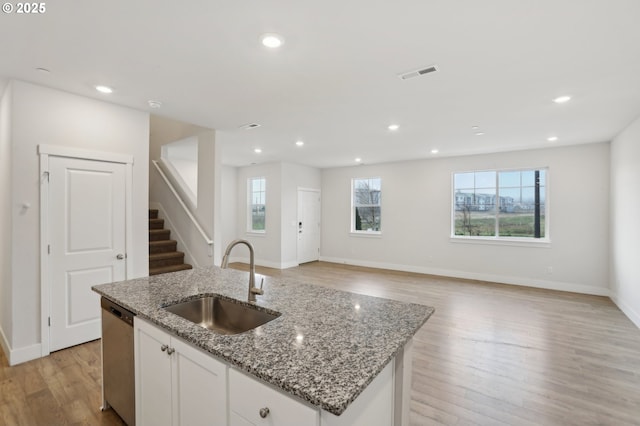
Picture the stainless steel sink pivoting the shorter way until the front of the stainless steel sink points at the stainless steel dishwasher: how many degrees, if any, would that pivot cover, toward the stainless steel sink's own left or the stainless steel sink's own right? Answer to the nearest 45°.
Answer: approximately 90° to the stainless steel sink's own right

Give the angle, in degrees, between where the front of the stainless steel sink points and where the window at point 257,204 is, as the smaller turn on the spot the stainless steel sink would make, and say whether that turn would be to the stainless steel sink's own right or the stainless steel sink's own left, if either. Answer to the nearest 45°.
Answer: approximately 135° to the stainless steel sink's own right

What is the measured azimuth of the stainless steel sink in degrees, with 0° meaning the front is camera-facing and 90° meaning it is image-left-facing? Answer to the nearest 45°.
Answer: approximately 45°

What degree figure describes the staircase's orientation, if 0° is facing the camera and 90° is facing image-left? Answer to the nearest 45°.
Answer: approximately 315°

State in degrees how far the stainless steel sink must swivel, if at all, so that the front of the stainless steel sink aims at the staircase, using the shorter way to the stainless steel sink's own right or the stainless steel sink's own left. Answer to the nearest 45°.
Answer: approximately 135° to the stainless steel sink's own right

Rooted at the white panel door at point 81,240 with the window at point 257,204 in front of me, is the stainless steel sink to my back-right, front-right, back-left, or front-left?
back-right

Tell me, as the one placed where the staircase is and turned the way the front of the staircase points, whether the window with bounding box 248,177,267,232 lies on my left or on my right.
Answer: on my left

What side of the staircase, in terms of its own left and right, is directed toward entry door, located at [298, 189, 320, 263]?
left
